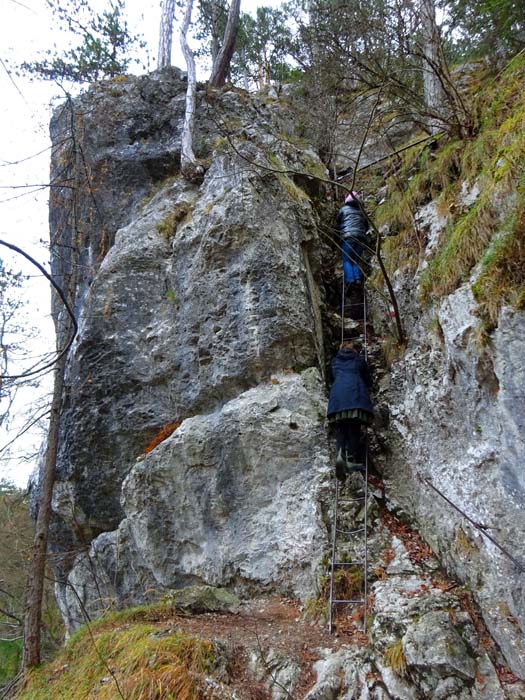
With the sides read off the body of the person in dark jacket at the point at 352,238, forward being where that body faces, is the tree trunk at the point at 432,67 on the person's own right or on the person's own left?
on the person's own right

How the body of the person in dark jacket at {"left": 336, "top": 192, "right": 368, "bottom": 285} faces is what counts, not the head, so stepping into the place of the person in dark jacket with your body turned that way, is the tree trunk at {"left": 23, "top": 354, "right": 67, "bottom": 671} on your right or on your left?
on your left

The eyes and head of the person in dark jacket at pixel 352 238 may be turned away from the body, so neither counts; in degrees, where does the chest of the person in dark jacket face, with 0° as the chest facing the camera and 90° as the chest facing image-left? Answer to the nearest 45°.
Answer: approximately 180°
